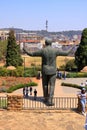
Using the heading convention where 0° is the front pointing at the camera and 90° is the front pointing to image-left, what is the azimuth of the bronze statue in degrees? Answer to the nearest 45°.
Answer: approximately 180°

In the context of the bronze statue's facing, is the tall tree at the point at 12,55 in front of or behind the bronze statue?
in front

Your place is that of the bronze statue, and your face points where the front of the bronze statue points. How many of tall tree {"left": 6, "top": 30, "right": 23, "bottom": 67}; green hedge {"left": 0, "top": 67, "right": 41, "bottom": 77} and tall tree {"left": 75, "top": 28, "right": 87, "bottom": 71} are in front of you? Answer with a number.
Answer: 3

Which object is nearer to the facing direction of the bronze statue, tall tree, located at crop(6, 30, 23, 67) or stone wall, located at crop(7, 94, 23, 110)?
the tall tree

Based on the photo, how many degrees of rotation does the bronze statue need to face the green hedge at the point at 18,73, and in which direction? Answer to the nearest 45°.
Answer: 0° — it already faces it

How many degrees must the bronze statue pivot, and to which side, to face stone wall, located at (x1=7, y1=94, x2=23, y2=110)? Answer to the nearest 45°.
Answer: approximately 135° to its left

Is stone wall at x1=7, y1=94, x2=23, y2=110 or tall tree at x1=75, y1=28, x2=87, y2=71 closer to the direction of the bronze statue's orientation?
the tall tree

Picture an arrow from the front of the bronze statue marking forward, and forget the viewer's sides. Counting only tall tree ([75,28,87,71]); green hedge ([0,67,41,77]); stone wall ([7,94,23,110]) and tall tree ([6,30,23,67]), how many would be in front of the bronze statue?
3
